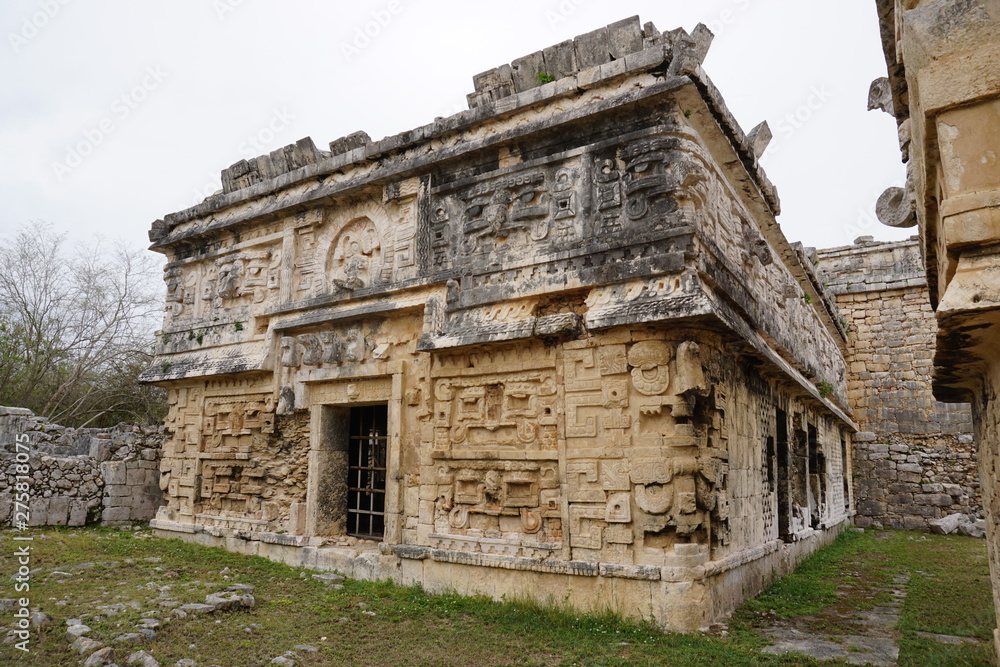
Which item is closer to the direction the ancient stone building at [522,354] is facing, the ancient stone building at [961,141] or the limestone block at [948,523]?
the ancient stone building

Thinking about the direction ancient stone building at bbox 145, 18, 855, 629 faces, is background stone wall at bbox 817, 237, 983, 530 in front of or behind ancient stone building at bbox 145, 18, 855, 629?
behind

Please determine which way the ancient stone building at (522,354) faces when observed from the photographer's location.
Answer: facing the viewer and to the left of the viewer

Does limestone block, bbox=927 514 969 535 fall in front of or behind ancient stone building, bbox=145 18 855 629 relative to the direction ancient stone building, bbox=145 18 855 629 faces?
behind

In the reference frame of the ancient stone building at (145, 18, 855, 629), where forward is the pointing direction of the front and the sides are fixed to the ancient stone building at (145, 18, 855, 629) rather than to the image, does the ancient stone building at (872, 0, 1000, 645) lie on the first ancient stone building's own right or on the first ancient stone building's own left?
on the first ancient stone building's own left

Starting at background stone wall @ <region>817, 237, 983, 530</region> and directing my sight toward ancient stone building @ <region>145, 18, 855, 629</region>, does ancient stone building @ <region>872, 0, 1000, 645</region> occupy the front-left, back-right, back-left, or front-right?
front-left

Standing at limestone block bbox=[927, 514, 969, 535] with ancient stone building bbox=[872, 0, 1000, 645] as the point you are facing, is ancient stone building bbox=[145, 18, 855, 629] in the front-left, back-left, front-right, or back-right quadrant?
front-right

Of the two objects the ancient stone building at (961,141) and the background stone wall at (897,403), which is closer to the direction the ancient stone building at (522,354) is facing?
the ancient stone building
